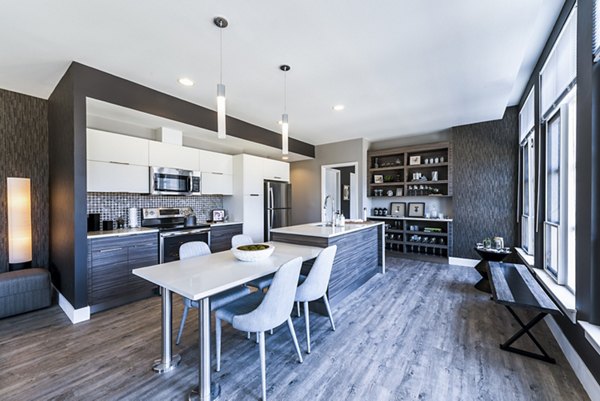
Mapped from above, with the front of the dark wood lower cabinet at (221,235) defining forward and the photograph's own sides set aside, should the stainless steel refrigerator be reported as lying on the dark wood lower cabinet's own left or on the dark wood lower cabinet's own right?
on the dark wood lower cabinet's own left

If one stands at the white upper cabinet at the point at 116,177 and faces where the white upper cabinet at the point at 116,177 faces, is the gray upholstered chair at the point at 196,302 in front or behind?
in front

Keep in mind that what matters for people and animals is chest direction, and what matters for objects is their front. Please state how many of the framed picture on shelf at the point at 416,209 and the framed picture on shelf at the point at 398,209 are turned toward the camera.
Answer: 2

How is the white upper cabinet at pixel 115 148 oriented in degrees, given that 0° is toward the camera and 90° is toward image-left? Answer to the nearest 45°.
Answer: approximately 315°

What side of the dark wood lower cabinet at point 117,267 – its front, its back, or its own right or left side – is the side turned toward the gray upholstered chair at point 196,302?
front

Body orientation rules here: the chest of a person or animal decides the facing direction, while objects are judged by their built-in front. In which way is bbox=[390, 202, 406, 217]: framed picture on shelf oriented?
toward the camera

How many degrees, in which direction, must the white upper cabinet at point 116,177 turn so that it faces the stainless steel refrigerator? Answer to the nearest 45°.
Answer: approximately 45° to its left

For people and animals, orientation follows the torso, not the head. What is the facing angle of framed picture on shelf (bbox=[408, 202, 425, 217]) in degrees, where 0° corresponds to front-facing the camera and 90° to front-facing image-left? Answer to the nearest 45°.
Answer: approximately 0°

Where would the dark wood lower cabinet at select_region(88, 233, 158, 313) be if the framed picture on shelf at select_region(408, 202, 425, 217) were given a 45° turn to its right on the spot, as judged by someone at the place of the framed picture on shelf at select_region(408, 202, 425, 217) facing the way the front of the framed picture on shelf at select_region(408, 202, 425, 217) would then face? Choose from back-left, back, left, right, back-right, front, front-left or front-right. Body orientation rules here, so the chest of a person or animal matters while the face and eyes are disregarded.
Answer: front

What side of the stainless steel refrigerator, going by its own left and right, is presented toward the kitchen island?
front

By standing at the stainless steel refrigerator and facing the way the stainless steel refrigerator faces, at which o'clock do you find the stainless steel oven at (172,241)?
The stainless steel oven is roughly at 3 o'clock from the stainless steel refrigerator.

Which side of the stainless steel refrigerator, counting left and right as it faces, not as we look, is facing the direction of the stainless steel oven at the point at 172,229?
right
